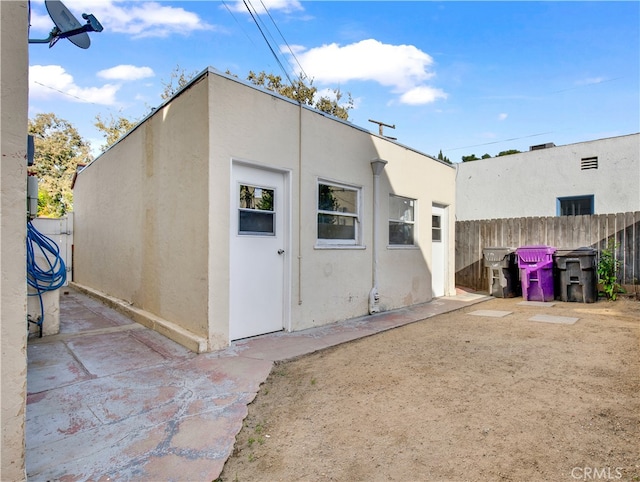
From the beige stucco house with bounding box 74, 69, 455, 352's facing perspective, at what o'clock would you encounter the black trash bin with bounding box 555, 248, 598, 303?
The black trash bin is roughly at 10 o'clock from the beige stucco house.

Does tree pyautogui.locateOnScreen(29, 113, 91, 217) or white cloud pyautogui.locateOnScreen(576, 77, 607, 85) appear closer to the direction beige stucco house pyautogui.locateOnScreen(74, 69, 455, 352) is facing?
the white cloud

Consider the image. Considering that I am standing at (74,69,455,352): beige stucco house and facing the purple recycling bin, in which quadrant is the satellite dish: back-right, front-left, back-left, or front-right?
back-right

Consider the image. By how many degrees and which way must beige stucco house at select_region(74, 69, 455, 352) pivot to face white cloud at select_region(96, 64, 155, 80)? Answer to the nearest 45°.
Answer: approximately 180°

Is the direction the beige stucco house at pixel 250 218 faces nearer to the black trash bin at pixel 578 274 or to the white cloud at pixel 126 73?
the black trash bin

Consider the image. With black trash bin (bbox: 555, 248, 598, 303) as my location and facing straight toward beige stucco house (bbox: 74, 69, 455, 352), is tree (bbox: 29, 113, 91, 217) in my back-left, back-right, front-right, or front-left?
front-right

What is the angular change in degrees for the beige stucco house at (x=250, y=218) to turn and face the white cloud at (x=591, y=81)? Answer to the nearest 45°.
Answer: approximately 90° to its left

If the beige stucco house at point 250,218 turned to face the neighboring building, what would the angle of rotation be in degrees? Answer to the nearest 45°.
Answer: approximately 90° to its left

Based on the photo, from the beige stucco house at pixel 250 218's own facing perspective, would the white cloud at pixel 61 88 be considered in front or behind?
behind

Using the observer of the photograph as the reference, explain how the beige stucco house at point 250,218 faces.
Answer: facing the viewer and to the right of the viewer

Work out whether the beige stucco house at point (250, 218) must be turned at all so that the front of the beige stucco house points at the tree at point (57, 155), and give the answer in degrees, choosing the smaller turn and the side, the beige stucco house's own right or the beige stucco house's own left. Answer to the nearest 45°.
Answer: approximately 180°
